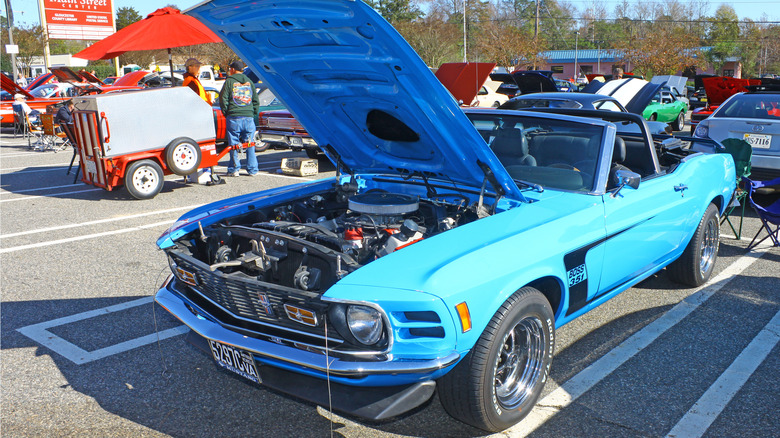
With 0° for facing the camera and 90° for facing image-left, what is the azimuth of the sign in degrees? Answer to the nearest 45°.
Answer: approximately 0°

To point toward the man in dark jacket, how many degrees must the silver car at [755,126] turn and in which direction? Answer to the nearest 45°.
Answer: approximately 135° to its left

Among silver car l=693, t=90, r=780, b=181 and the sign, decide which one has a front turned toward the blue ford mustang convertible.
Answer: the sign

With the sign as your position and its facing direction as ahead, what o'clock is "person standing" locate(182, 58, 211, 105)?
The person standing is roughly at 12 o'clock from the sign.

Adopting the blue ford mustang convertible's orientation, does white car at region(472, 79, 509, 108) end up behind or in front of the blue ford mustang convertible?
behind

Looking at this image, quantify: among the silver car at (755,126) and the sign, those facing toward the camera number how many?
1

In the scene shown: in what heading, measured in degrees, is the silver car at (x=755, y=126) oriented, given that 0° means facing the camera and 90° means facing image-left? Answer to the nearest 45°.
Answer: approximately 225°
